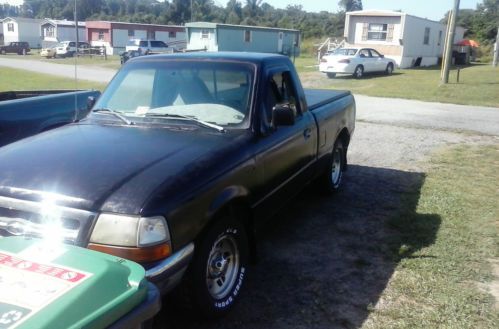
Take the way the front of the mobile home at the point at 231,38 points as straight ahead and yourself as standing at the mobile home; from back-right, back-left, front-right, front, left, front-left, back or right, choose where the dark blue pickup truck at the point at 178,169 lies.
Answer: front-right

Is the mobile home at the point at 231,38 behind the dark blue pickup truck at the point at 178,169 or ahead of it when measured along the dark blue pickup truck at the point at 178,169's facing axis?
behind

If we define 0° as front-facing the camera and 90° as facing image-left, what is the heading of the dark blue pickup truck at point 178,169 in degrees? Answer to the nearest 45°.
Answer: approximately 45°

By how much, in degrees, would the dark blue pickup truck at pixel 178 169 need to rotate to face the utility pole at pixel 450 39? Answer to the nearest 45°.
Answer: approximately 180°

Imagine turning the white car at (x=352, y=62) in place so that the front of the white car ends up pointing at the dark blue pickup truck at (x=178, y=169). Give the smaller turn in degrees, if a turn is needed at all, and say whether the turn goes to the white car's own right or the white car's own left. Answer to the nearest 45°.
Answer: approximately 135° to the white car's own right

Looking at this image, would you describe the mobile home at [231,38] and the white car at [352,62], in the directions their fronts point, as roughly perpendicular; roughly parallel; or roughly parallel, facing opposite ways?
roughly perpendicular

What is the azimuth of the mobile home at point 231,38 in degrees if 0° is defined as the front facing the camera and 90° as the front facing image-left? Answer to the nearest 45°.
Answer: approximately 315°

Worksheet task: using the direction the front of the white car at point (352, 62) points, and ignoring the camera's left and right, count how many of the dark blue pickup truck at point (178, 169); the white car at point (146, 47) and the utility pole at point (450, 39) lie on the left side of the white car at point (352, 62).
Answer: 1
